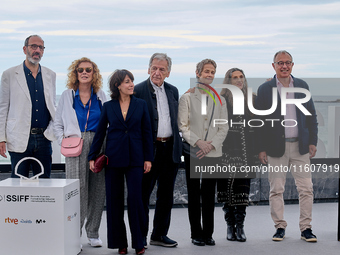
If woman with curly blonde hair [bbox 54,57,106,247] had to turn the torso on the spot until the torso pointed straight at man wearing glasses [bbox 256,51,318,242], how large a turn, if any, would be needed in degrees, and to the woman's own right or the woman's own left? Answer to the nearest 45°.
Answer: approximately 90° to the woman's own left

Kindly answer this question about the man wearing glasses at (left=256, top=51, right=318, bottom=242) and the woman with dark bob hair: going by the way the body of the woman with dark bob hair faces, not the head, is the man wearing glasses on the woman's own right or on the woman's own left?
on the woman's own left

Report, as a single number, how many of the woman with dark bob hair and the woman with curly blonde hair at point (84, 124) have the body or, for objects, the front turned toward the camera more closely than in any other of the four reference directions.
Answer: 2

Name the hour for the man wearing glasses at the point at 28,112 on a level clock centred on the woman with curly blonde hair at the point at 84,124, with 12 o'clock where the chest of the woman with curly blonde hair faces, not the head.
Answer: The man wearing glasses is roughly at 4 o'clock from the woman with curly blonde hair.

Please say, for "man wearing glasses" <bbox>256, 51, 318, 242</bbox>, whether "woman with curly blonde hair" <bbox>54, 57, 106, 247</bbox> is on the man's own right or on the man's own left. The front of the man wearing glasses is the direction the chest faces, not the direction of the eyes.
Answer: on the man's own right

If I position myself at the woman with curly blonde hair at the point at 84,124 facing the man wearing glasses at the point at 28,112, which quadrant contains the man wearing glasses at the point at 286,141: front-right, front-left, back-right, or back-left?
back-right

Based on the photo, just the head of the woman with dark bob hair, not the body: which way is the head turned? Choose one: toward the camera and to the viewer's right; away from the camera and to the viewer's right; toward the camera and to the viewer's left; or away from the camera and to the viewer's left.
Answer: toward the camera and to the viewer's right

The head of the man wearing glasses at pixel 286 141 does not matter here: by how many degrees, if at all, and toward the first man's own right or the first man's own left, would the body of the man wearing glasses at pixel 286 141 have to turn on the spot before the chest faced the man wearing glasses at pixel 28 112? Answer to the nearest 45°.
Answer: approximately 90° to the first man's own right

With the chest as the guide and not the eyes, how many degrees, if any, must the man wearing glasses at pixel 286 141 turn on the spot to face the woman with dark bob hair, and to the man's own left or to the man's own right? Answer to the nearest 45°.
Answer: approximately 45° to the man's own right
